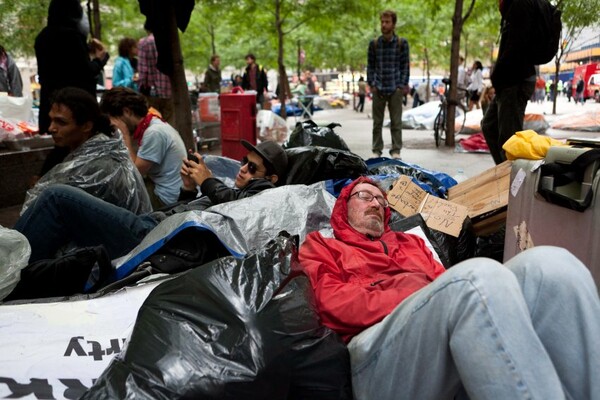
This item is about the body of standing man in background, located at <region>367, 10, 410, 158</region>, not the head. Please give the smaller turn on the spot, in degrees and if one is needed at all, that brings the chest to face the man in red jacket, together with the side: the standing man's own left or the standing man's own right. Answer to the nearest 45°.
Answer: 0° — they already face them

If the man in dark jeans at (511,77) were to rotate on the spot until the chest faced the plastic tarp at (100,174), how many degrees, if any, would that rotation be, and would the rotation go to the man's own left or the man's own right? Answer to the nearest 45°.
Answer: approximately 45° to the man's own left

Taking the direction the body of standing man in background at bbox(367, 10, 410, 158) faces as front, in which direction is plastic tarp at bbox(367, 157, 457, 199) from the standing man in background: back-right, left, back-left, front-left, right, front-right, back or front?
front

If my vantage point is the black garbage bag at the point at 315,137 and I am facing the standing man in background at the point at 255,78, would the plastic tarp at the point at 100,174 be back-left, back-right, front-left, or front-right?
back-left

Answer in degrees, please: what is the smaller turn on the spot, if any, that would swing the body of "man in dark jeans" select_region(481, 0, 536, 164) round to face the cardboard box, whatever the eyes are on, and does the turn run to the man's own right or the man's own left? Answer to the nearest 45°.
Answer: approximately 90° to the man's own left

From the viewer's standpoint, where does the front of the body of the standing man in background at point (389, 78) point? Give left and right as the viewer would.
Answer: facing the viewer

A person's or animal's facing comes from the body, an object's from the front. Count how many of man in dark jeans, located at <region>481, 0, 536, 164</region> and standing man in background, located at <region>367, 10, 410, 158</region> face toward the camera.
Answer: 1

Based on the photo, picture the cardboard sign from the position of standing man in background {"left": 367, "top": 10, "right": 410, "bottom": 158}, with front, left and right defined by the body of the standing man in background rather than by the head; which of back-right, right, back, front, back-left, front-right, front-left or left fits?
front

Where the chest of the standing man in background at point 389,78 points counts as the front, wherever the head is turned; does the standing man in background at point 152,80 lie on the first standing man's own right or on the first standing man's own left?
on the first standing man's own right

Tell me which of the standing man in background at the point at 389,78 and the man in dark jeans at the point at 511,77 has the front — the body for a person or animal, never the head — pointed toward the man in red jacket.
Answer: the standing man in background
